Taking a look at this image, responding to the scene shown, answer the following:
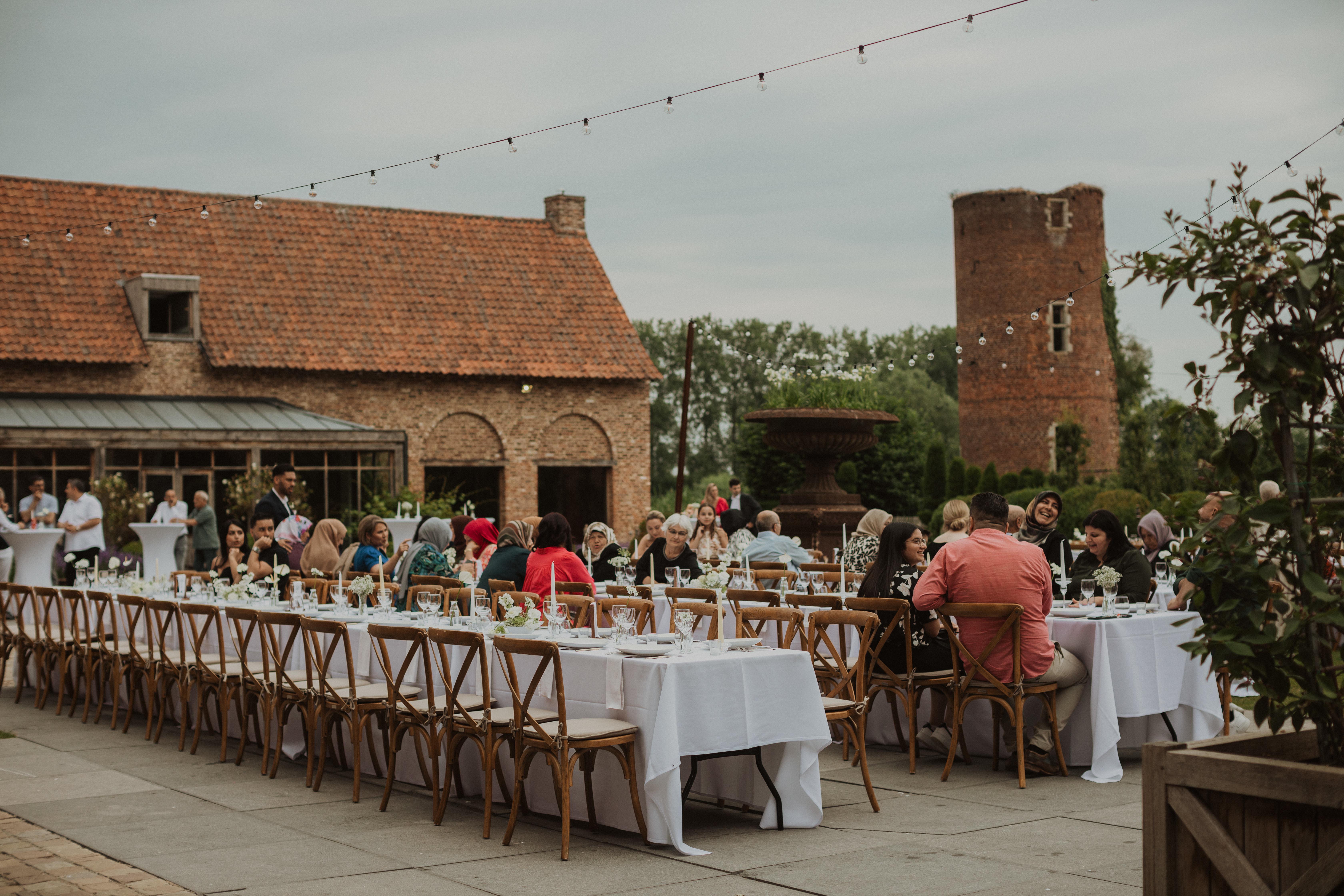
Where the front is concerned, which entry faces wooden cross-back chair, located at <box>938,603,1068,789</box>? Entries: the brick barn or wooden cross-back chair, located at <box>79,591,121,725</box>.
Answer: the brick barn

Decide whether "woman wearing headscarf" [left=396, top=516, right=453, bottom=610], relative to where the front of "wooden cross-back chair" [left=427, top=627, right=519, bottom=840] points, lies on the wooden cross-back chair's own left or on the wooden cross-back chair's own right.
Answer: on the wooden cross-back chair's own left

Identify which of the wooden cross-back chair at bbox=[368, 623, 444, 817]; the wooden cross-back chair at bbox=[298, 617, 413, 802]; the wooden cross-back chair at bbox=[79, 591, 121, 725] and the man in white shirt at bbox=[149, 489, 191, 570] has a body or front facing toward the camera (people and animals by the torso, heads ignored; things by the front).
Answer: the man in white shirt

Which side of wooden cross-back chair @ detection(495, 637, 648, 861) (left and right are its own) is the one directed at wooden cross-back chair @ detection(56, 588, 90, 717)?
left

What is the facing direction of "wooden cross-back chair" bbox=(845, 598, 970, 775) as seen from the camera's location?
facing away from the viewer and to the right of the viewer

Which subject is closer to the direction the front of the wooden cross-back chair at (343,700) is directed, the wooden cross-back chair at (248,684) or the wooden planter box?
the wooden cross-back chair

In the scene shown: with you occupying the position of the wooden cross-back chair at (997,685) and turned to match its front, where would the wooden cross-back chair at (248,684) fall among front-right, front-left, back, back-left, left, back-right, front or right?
back-left

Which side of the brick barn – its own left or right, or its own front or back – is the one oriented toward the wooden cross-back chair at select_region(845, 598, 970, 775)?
front

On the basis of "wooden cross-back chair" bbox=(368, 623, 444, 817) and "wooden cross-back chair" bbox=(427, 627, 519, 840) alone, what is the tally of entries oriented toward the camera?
0

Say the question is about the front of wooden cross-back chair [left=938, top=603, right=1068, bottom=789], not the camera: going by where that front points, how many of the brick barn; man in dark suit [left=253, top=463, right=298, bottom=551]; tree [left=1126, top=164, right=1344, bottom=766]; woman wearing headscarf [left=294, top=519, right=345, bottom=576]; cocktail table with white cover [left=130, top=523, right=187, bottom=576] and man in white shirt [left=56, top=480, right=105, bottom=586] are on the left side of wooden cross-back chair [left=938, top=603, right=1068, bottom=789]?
5

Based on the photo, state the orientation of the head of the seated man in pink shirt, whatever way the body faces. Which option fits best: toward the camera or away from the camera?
away from the camera
